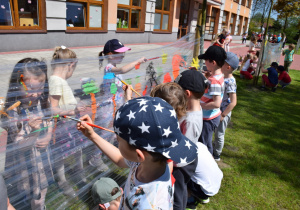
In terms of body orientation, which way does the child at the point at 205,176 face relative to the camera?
to the viewer's left

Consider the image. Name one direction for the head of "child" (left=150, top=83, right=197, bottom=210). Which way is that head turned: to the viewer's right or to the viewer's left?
to the viewer's left

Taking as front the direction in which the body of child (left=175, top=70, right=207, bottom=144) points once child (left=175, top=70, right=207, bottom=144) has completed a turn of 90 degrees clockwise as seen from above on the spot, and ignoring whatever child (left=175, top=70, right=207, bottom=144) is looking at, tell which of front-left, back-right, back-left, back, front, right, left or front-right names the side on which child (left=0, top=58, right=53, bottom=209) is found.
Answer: back

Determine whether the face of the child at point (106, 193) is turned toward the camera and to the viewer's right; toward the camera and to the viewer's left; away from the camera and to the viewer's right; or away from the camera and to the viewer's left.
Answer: away from the camera and to the viewer's left

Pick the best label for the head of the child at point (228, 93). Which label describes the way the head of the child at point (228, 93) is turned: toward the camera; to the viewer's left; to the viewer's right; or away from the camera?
to the viewer's left

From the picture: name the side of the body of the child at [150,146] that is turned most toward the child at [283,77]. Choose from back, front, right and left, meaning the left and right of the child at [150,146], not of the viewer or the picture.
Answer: right

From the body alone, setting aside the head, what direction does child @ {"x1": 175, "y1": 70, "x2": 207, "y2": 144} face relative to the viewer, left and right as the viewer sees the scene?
facing away from the viewer and to the left of the viewer

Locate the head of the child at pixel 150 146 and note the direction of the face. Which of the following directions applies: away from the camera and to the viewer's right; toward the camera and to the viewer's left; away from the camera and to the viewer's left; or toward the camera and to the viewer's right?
away from the camera and to the viewer's left

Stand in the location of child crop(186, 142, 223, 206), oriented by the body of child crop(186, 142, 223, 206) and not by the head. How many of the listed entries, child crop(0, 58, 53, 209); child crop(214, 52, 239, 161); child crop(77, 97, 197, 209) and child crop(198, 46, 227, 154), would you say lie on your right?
2

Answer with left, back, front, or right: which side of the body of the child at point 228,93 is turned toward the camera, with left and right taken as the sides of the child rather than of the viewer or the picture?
left

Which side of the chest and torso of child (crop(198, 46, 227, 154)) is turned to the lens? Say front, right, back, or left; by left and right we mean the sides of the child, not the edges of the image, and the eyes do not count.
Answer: left
